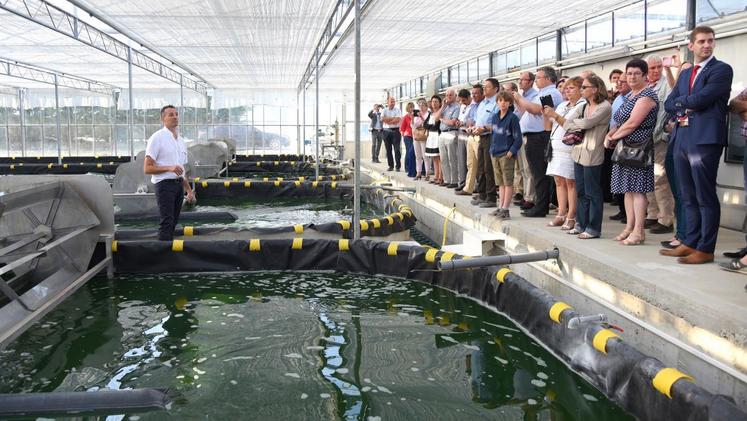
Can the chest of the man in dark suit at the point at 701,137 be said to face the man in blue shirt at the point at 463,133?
no

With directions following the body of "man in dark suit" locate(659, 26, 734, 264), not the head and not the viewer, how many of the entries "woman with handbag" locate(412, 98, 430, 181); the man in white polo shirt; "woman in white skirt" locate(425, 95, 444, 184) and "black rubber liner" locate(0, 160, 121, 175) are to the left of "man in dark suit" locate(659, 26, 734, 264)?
0

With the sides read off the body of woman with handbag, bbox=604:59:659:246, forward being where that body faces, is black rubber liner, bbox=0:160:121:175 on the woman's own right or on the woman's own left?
on the woman's own right

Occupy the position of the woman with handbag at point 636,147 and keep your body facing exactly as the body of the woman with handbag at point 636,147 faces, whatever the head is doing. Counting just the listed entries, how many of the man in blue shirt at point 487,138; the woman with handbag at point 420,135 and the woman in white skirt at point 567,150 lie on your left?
0

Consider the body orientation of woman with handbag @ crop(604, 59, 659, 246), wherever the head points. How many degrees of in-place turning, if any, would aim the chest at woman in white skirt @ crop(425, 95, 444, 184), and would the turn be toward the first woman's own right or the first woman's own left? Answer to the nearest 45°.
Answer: approximately 90° to the first woman's own right

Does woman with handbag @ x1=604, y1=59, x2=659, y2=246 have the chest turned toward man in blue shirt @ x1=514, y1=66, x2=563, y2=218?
no

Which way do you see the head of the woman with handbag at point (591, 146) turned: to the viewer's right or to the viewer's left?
to the viewer's left

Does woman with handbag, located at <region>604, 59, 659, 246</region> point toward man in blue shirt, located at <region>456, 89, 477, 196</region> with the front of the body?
no

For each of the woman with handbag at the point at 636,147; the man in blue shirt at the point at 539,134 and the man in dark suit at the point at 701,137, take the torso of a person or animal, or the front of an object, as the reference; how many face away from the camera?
0

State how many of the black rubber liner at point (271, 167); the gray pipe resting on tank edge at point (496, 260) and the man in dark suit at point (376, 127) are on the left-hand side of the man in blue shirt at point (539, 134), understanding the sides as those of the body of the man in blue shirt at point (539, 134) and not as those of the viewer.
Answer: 1

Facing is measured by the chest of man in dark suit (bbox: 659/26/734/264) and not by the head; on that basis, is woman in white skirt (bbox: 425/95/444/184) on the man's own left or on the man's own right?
on the man's own right

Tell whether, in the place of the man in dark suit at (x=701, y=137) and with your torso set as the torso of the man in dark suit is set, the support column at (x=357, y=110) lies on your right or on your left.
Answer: on your right

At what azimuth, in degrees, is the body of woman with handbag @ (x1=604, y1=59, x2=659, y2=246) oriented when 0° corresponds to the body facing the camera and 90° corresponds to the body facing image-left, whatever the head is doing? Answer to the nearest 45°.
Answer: approximately 45°

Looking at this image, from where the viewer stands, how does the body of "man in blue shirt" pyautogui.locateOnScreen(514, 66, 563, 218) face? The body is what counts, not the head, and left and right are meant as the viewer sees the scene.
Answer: facing to the left of the viewer

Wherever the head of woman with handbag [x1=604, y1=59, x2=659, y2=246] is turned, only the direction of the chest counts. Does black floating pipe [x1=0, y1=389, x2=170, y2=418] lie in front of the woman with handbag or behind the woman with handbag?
in front
